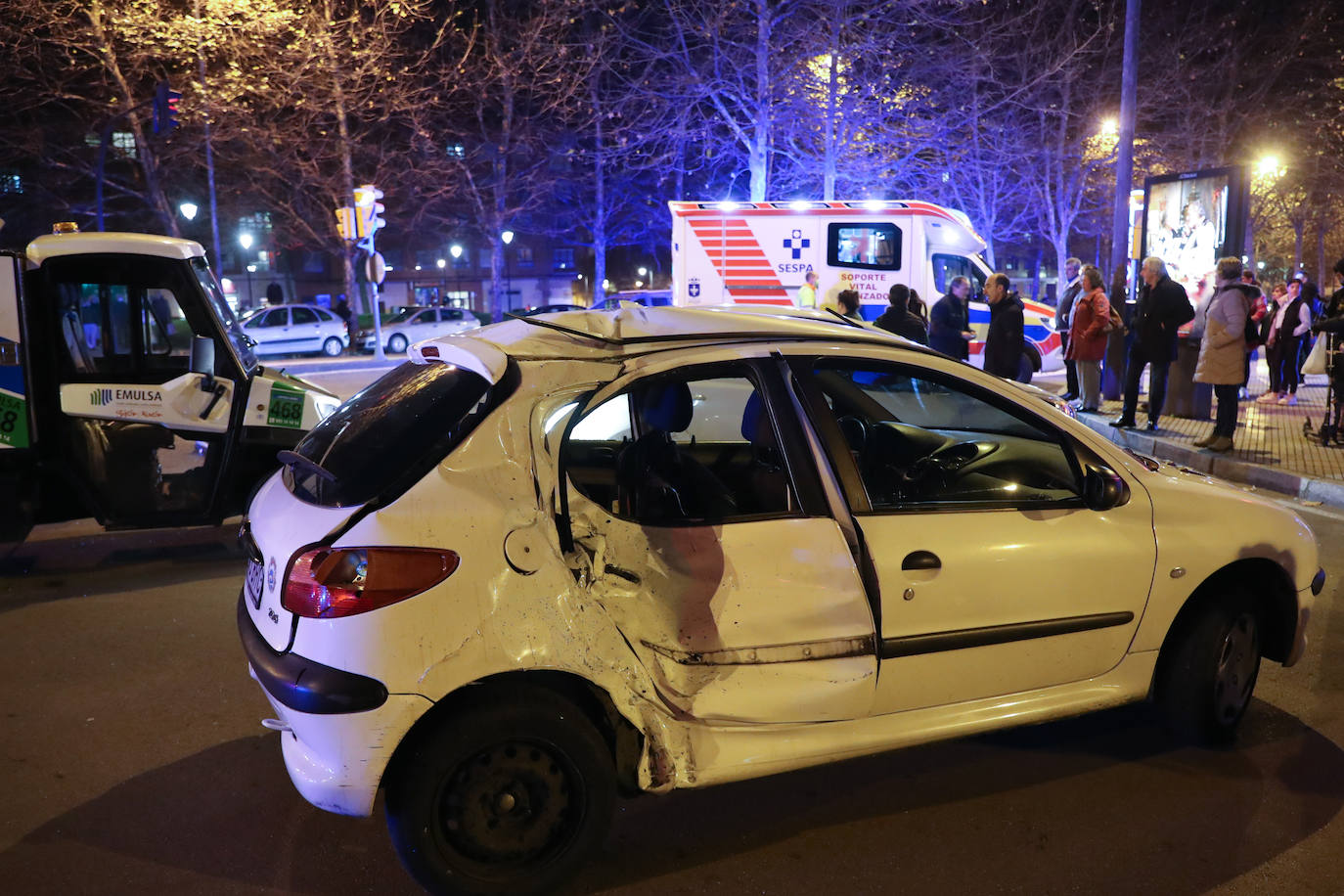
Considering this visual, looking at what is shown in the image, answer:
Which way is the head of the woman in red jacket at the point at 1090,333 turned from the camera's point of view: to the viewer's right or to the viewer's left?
to the viewer's left

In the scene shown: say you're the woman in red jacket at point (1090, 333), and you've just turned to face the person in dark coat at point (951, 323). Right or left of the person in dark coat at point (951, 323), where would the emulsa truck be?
left

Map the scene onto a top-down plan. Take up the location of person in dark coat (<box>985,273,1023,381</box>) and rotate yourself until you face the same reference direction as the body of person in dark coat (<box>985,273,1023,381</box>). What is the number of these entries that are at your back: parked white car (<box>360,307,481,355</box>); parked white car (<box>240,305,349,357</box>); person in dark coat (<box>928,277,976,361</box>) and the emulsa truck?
0

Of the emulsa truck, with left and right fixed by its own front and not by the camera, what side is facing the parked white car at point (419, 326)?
left

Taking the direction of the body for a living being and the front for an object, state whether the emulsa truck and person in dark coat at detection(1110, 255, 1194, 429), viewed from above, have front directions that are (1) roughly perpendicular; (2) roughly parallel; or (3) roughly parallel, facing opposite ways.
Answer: roughly parallel, facing opposite ways

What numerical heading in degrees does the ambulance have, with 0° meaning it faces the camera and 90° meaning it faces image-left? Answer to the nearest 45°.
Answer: approximately 270°

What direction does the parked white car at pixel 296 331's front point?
to the viewer's left

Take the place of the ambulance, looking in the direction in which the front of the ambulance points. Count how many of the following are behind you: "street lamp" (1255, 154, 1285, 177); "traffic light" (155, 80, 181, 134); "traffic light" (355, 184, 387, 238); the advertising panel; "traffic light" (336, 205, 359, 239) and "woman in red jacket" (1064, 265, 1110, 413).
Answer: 3

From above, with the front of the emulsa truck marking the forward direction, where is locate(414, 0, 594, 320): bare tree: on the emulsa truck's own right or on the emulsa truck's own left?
on the emulsa truck's own left

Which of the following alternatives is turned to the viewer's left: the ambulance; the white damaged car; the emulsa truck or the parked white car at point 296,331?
the parked white car

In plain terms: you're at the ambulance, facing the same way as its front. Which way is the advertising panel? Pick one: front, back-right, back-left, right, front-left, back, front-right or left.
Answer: front-right

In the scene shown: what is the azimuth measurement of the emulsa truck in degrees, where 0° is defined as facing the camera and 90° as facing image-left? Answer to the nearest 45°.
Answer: approximately 270°

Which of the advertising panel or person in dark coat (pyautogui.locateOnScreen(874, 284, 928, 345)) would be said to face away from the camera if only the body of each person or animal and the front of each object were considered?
the person in dark coat

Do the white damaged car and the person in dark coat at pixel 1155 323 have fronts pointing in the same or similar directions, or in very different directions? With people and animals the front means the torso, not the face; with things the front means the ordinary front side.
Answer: very different directions

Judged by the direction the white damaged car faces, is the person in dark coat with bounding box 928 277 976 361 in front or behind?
in front

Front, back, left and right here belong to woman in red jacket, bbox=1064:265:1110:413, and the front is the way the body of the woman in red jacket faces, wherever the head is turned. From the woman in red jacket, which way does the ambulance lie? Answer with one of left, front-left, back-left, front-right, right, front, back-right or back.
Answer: front-right

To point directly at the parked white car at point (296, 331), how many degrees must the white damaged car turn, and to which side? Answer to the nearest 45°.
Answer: approximately 90° to its left

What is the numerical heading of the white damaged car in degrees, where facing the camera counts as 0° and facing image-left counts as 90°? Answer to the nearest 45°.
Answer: approximately 225°

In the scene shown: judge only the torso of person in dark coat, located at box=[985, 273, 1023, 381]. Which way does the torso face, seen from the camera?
to the viewer's left
